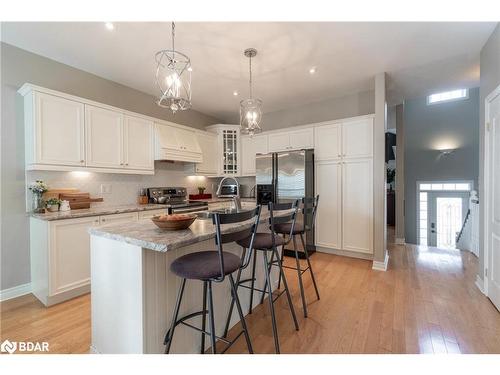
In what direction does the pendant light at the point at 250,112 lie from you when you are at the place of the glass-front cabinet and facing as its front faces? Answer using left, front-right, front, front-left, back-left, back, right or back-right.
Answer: front

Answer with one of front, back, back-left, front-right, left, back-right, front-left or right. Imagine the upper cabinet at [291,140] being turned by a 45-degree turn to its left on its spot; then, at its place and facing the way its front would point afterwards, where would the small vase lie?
front-right

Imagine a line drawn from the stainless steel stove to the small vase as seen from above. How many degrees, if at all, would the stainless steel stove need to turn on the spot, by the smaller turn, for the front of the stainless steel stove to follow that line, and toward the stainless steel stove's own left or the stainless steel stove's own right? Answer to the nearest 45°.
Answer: approximately 90° to the stainless steel stove's own right

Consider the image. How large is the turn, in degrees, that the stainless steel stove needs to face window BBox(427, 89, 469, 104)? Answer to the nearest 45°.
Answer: approximately 45° to its left

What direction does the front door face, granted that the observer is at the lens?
facing the viewer

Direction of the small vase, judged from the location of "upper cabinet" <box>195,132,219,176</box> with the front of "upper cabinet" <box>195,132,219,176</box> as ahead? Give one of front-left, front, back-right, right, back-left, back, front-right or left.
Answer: right

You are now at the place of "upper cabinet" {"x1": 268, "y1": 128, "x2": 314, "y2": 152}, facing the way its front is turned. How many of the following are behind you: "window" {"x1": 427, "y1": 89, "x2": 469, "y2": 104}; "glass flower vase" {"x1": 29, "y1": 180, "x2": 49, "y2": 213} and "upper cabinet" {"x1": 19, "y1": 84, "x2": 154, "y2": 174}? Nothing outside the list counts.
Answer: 1

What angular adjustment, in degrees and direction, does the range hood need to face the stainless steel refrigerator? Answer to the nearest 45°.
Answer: approximately 45° to its left

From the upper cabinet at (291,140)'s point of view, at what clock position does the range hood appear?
The range hood is roughly at 1 o'clock from the upper cabinet.

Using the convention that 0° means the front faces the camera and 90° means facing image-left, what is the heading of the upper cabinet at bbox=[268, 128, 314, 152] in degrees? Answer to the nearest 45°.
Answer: approximately 45°

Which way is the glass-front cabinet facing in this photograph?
toward the camera

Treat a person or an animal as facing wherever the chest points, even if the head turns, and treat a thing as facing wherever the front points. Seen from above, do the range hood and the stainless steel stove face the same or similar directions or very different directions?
same or similar directions

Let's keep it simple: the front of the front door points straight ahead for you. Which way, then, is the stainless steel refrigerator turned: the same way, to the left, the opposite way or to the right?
the same way

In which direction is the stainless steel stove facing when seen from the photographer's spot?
facing the viewer and to the right of the viewer

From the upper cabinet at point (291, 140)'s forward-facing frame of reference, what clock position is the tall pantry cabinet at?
The tall pantry cabinet is roughly at 8 o'clock from the upper cabinet.

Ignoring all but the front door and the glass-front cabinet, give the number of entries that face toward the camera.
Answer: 2

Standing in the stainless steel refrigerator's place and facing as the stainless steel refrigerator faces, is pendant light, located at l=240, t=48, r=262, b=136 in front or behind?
in front

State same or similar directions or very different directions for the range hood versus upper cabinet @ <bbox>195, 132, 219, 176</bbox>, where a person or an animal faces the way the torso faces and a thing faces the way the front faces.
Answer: same or similar directions

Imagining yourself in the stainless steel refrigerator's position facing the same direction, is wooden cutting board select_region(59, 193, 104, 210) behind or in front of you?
in front

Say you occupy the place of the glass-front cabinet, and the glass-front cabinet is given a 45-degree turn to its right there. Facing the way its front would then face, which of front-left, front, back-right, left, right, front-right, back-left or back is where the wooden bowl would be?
front-left
